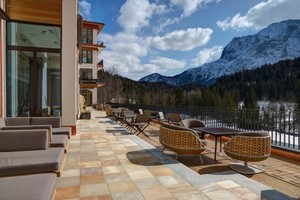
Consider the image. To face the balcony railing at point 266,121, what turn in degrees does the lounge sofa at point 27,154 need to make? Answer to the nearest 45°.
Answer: approximately 90° to its left

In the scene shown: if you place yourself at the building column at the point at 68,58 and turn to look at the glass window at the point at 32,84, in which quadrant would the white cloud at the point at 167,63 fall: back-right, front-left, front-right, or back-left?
back-right

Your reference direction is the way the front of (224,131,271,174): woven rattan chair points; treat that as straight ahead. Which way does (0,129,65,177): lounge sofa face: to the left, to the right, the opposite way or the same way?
the opposite way

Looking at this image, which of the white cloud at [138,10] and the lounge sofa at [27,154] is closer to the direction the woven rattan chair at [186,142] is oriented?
the white cloud

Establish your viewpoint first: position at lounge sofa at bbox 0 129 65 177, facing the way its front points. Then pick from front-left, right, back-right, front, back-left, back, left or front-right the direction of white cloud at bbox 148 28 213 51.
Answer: back-left

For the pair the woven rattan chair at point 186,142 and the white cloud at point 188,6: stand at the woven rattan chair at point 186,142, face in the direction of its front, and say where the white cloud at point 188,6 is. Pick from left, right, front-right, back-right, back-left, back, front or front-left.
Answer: front-left

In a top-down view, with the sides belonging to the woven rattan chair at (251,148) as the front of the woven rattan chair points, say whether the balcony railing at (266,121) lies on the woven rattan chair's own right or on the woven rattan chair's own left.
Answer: on the woven rattan chair's own right
